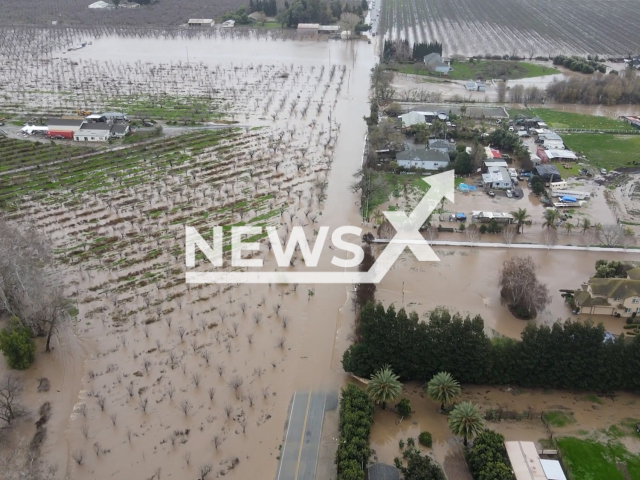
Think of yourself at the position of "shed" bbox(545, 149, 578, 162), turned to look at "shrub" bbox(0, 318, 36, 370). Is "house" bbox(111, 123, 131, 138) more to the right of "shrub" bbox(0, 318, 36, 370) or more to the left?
right

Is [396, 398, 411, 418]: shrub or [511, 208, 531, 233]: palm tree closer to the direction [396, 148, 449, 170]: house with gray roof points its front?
the shrub

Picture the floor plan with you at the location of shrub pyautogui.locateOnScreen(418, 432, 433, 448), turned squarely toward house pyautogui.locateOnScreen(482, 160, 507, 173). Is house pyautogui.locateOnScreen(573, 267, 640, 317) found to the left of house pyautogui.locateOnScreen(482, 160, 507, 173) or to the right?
right

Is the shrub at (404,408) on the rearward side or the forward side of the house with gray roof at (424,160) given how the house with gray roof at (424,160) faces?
on the forward side
